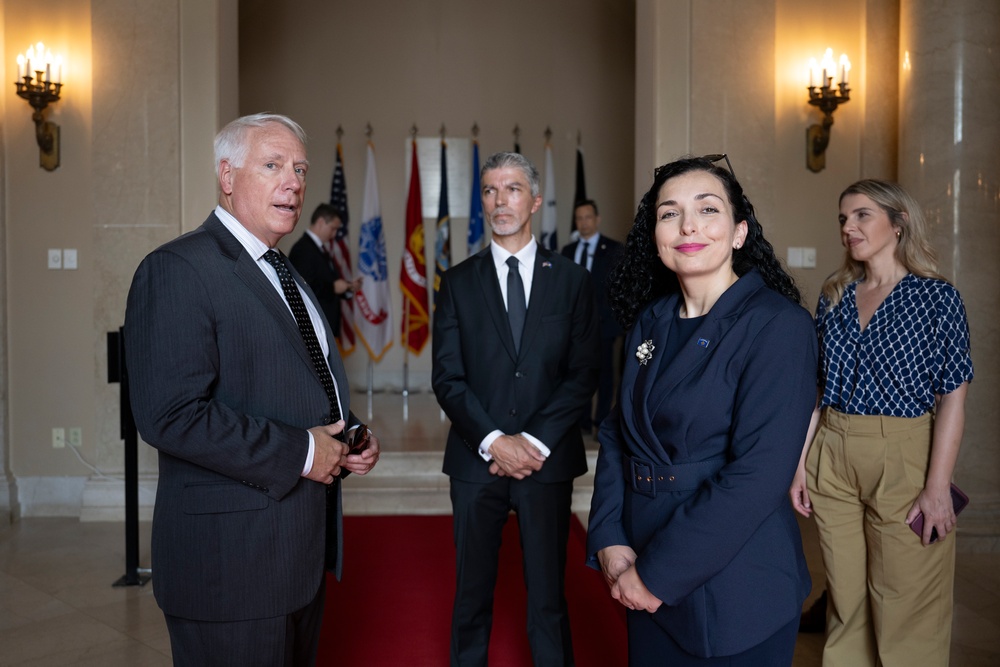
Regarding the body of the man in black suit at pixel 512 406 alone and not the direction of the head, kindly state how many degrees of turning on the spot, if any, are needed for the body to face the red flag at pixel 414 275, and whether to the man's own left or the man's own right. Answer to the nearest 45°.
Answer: approximately 180°

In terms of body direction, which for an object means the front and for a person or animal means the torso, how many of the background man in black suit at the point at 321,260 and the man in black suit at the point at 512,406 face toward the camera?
1

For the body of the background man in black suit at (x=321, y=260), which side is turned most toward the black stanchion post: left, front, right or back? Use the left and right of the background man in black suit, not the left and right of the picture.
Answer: right

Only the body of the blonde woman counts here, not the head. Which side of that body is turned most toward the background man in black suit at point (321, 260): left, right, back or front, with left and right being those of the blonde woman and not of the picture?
right

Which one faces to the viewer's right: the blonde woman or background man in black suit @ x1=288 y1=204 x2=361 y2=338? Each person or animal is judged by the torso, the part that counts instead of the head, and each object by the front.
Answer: the background man in black suit

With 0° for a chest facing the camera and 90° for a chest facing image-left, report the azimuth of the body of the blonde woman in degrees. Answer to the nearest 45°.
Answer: approximately 45°

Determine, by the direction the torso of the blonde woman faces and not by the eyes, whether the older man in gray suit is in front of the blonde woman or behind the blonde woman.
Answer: in front

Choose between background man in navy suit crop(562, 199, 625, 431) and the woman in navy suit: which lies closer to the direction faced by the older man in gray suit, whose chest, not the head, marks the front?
the woman in navy suit

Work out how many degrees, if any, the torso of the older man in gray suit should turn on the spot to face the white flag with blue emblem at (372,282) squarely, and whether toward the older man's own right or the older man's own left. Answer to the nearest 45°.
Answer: approximately 135° to the older man's own left

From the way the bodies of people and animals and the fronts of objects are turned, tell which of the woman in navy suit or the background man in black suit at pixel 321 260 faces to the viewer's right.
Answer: the background man in black suit

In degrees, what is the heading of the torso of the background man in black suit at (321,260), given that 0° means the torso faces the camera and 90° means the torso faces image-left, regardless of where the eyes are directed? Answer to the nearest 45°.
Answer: approximately 270°

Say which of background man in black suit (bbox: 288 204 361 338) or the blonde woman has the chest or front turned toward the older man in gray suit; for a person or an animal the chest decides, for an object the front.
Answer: the blonde woman
